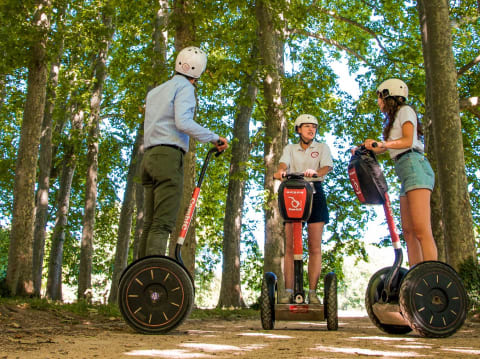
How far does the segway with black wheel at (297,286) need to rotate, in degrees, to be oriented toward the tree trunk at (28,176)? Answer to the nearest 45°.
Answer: approximately 135° to its right

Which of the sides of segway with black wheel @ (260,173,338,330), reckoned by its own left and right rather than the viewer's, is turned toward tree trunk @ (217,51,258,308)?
back

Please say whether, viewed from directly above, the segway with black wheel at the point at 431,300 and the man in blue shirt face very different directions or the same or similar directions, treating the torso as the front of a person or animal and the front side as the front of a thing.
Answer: very different directions

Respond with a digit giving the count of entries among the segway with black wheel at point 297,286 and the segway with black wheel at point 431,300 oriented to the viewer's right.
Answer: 0

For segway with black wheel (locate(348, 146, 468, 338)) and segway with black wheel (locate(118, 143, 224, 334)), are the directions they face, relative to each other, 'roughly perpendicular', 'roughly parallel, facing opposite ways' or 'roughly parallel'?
roughly parallel, facing opposite ways

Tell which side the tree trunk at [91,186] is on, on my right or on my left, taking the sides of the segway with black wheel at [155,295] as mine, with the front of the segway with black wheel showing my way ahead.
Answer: on my left

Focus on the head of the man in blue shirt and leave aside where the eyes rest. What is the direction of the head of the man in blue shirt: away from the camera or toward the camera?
away from the camera

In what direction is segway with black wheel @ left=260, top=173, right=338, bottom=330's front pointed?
toward the camera

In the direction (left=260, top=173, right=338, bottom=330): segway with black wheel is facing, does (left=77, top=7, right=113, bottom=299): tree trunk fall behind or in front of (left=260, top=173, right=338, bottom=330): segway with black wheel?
behind

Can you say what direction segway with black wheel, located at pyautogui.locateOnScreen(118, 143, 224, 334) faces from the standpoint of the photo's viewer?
facing to the right of the viewer

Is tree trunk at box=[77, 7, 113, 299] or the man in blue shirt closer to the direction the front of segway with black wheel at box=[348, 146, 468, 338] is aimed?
the man in blue shirt

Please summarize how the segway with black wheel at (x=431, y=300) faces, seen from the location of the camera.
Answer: facing the viewer and to the left of the viewer

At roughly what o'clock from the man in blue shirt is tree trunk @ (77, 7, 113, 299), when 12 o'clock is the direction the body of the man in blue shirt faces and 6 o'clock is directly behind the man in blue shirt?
The tree trunk is roughly at 10 o'clock from the man in blue shirt.

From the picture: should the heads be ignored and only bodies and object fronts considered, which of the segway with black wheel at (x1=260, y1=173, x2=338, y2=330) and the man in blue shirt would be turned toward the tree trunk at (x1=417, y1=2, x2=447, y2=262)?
the man in blue shirt

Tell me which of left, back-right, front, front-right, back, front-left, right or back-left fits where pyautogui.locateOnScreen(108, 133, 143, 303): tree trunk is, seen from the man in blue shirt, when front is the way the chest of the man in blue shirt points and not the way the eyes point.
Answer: front-left

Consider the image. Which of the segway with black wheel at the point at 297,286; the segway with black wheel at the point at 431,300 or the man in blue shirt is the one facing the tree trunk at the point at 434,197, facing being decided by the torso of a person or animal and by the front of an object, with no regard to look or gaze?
the man in blue shirt

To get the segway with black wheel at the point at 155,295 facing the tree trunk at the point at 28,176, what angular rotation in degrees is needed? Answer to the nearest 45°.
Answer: approximately 135° to its left

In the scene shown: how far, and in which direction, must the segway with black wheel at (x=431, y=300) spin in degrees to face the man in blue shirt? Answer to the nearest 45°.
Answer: approximately 45° to its right

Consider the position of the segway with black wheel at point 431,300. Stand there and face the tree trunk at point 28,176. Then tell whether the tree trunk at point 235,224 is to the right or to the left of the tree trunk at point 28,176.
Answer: right
